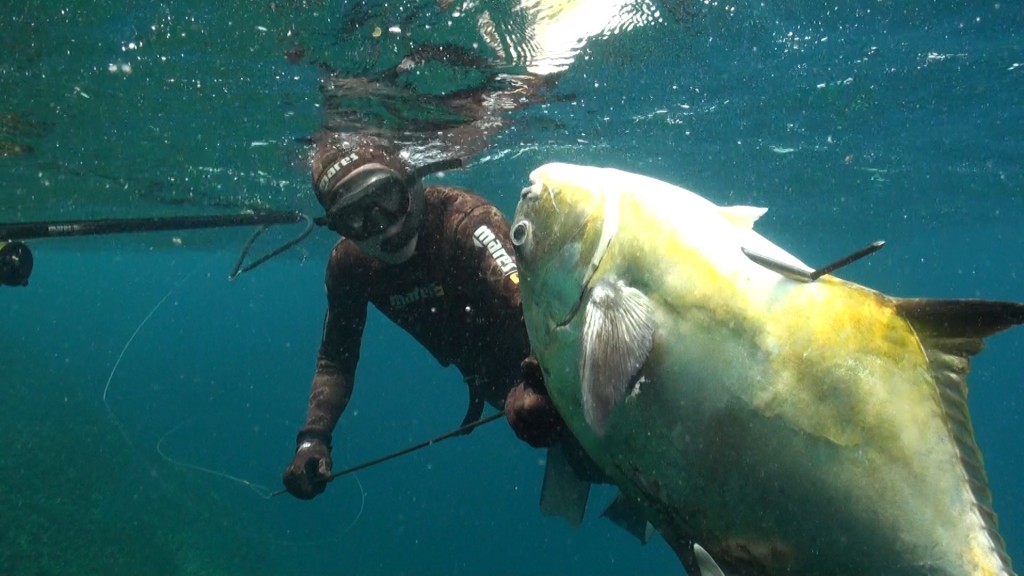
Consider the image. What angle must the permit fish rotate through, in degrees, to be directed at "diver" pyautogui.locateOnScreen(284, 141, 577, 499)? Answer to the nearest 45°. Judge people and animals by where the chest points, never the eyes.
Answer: approximately 45° to its right

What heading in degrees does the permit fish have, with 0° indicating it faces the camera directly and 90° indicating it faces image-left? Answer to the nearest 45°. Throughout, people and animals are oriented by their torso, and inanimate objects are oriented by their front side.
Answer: approximately 90°
